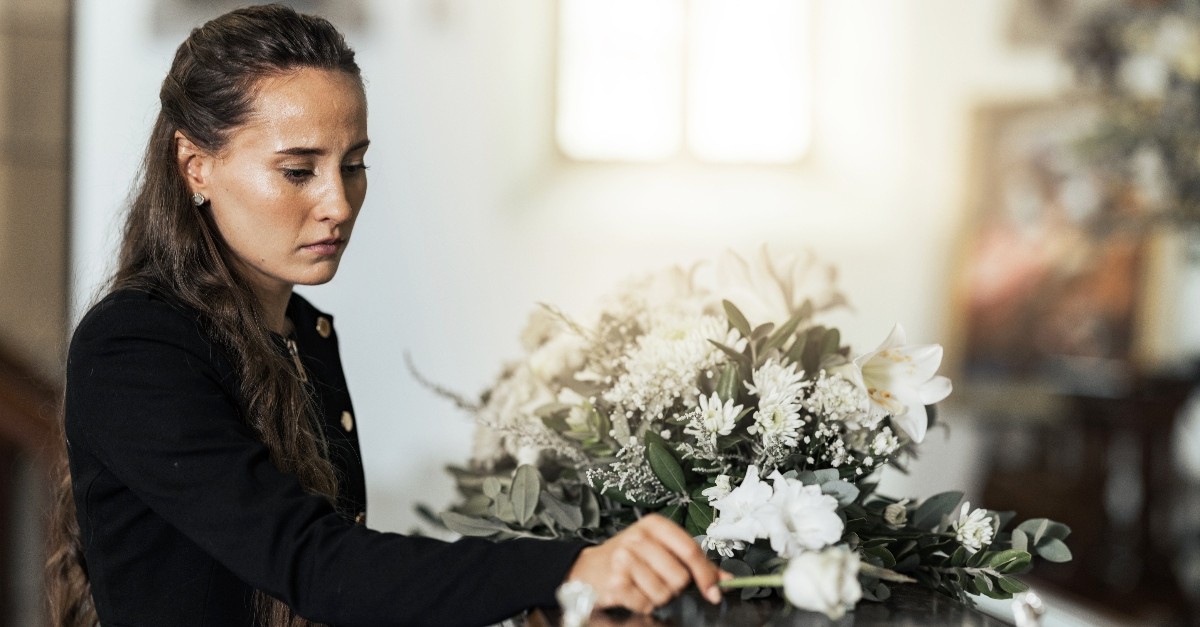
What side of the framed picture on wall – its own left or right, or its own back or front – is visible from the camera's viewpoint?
front

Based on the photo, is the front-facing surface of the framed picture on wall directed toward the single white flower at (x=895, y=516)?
yes

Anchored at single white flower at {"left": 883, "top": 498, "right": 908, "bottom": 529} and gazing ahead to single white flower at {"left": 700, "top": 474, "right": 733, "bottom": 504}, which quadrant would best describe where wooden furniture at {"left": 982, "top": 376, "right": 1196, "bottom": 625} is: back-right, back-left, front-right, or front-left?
back-right

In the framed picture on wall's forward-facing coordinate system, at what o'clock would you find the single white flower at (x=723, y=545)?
The single white flower is roughly at 12 o'clock from the framed picture on wall.

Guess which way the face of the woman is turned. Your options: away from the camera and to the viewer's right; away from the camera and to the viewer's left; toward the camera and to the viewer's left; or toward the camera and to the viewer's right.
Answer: toward the camera and to the viewer's right

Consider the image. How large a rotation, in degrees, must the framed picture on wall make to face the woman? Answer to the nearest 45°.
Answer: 0° — it already faces them

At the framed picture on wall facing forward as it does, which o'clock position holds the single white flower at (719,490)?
The single white flower is roughly at 12 o'clock from the framed picture on wall.
